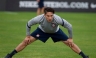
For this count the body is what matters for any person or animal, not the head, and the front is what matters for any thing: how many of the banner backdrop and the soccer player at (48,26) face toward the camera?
2

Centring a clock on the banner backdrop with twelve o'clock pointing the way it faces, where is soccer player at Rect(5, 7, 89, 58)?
The soccer player is roughly at 12 o'clock from the banner backdrop.

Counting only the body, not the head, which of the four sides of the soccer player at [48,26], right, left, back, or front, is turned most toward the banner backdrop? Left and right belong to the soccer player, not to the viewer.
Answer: back

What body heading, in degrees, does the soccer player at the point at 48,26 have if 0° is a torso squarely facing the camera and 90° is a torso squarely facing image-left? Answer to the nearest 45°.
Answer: approximately 0°

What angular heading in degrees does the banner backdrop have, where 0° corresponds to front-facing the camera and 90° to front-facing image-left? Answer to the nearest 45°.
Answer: approximately 0°
